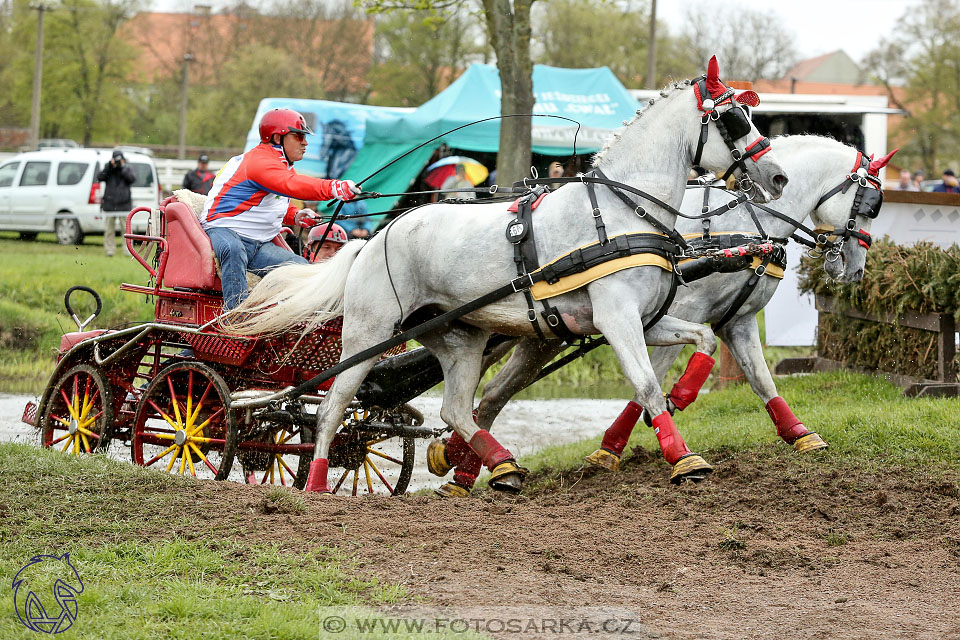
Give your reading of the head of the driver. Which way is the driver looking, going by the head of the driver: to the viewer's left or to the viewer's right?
to the viewer's right

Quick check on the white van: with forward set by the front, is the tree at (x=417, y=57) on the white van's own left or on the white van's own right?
on the white van's own right

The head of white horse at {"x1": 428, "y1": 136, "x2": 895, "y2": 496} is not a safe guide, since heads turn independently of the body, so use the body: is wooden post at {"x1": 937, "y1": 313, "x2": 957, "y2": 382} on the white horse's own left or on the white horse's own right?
on the white horse's own left

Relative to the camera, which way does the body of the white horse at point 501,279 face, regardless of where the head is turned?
to the viewer's right

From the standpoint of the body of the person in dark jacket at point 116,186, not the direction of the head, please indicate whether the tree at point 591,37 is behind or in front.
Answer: behind

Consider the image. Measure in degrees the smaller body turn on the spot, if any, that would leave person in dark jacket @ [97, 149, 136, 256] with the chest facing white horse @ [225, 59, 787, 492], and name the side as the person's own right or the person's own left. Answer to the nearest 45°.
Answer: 0° — they already face it

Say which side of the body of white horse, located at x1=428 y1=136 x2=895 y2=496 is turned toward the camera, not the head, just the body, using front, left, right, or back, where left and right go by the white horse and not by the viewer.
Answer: right

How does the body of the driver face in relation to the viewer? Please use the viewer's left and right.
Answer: facing to the right of the viewer

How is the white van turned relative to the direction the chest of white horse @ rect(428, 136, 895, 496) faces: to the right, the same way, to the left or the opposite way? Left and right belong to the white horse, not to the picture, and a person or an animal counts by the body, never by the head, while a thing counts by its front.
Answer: the opposite way

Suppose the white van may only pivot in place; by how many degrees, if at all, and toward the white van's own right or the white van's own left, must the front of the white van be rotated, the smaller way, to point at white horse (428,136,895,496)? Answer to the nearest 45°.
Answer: approximately 135° to the white van's own left

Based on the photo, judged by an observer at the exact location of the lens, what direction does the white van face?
facing away from the viewer and to the left of the viewer
